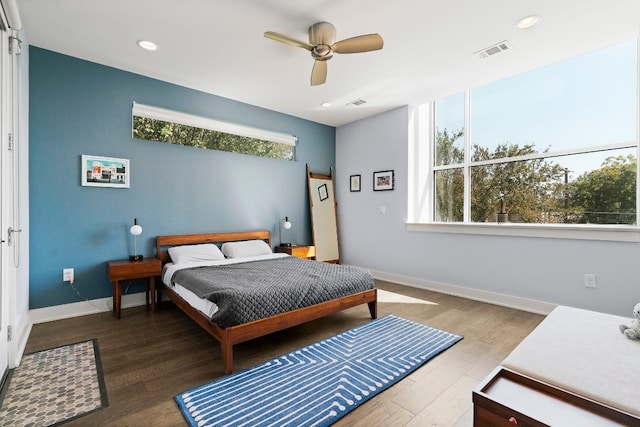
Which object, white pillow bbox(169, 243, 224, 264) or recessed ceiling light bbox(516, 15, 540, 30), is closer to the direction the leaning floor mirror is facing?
the recessed ceiling light

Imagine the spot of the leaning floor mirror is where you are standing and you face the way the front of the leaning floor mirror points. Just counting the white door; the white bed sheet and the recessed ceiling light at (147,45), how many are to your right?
3

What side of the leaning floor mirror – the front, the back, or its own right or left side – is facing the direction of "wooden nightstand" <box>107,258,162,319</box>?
right

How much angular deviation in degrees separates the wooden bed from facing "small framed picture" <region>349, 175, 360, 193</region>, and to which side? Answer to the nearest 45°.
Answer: approximately 90° to its left

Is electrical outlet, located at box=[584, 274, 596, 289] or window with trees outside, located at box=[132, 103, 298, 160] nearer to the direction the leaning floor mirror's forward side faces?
the electrical outlet

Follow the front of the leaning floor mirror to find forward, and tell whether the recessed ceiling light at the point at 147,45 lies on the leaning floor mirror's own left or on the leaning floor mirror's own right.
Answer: on the leaning floor mirror's own right

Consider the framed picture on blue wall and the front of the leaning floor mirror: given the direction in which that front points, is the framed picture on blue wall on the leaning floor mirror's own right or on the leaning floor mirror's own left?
on the leaning floor mirror's own right

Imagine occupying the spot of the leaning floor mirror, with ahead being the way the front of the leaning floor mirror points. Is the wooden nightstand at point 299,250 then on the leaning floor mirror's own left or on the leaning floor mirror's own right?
on the leaning floor mirror's own right
